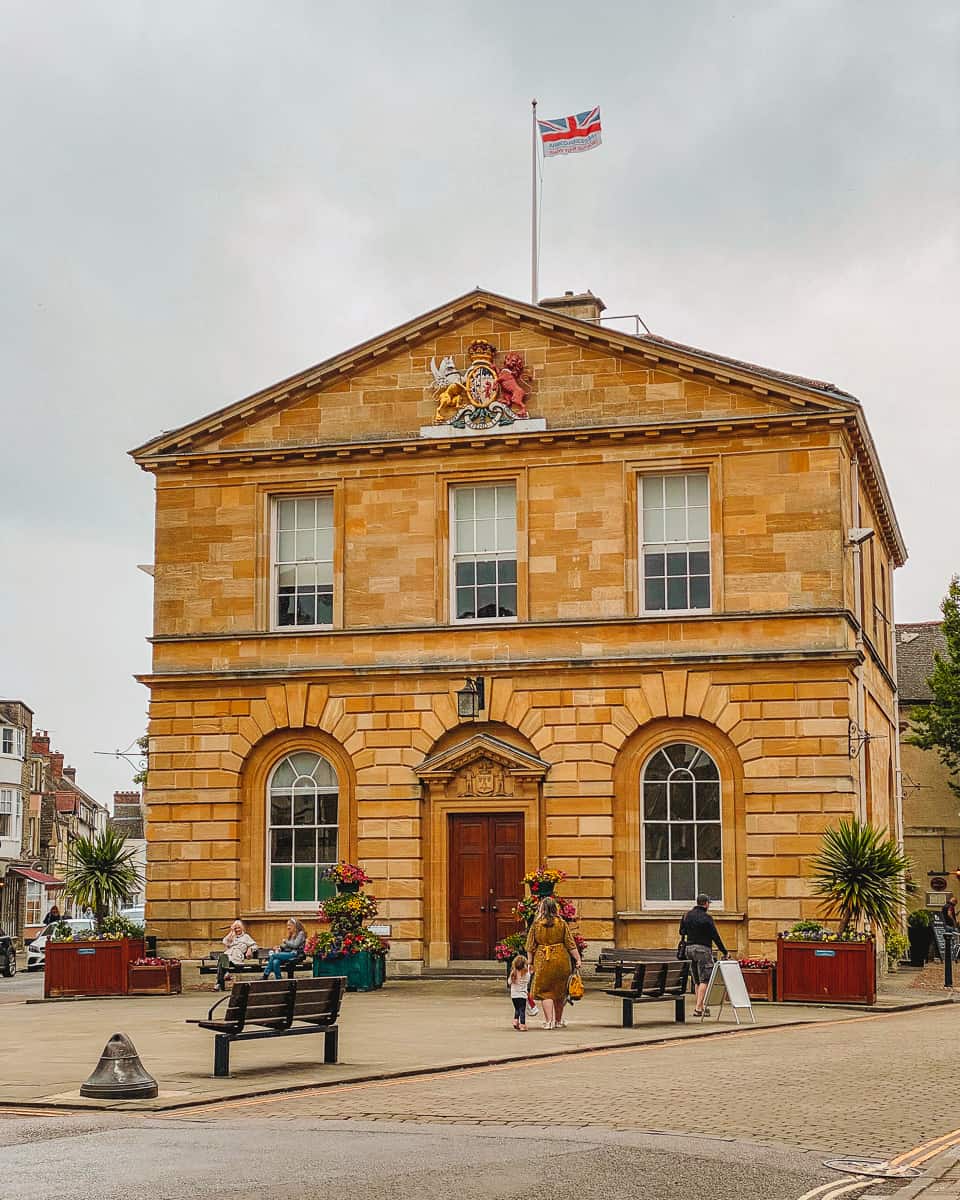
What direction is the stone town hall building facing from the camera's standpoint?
toward the camera

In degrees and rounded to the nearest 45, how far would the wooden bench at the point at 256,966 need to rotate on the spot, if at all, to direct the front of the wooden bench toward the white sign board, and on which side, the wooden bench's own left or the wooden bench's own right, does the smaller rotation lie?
approximately 45° to the wooden bench's own left

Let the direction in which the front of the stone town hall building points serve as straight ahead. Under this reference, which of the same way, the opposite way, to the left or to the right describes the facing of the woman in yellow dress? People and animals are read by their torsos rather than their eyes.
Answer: the opposite way

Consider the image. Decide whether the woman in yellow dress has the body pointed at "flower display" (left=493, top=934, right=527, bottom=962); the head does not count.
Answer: yes

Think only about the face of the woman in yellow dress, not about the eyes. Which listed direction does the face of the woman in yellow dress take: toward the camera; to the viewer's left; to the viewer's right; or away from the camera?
away from the camera

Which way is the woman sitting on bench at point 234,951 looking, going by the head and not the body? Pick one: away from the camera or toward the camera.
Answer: toward the camera

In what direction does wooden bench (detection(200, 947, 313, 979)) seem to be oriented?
toward the camera

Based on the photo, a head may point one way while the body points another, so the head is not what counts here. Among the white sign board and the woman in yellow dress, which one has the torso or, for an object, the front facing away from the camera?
the woman in yellow dress

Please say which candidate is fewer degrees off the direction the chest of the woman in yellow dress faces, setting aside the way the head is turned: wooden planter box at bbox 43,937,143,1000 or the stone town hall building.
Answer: the stone town hall building

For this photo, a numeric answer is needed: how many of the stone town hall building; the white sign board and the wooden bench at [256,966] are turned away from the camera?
0

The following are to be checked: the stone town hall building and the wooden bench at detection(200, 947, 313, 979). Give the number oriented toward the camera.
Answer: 2

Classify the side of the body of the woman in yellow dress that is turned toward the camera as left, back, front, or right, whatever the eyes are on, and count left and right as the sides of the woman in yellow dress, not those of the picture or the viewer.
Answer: back

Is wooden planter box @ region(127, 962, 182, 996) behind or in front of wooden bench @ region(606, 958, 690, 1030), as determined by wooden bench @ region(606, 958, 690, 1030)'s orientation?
in front
